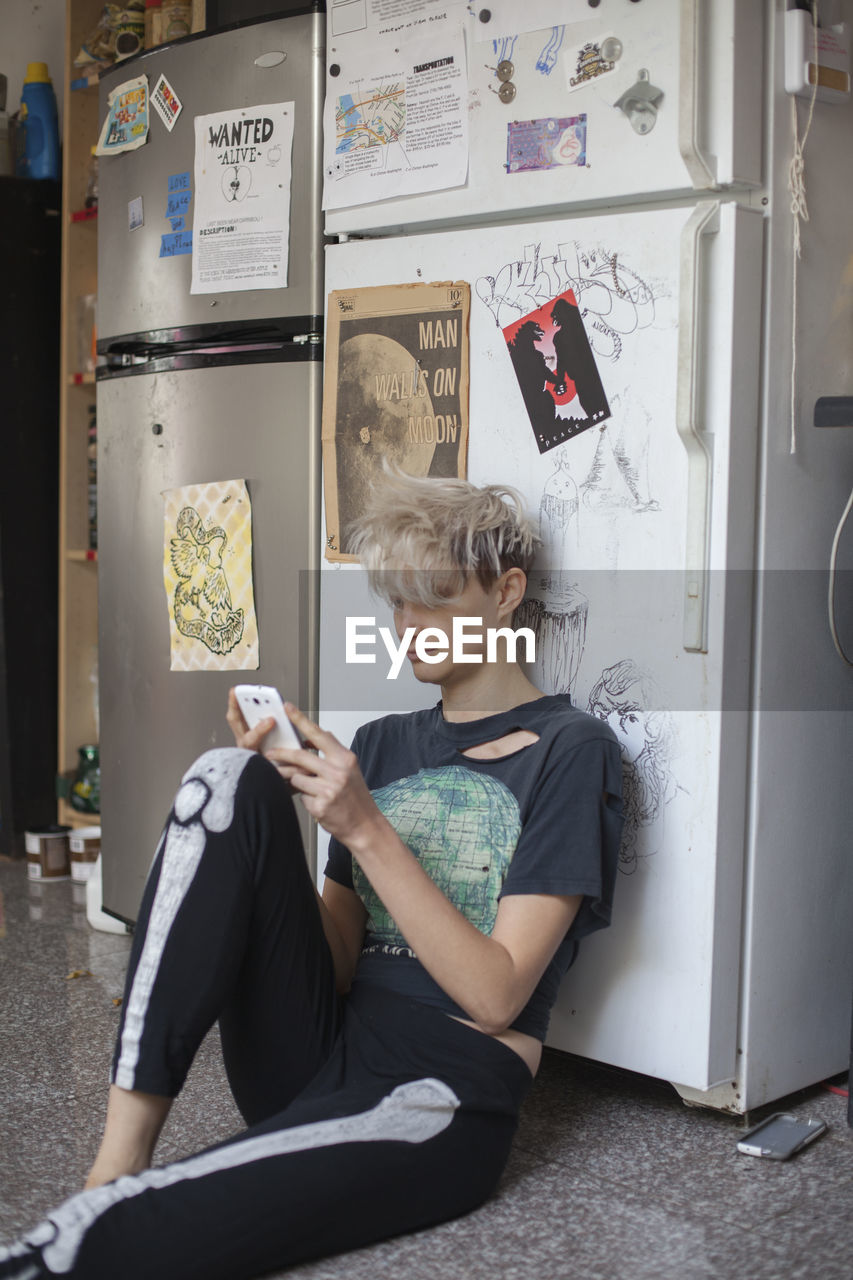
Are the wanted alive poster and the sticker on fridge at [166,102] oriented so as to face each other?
no

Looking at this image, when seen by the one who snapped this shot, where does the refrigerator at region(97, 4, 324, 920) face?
facing the viewer and to the left of the viewer

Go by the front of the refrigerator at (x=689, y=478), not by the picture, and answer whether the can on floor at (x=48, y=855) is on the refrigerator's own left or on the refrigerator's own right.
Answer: on the refrigerator's own right

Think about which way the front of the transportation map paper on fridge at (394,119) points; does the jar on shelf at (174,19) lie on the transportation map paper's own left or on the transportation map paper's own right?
on the transportation map paper's own right

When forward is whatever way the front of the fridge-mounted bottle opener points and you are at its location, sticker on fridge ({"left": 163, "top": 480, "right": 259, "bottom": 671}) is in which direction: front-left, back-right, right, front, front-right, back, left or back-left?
right

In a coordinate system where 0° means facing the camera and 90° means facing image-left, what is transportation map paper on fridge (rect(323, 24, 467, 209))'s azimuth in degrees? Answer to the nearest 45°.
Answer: approximately 45°

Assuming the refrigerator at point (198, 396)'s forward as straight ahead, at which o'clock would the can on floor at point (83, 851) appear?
The can on floor is roughly at 4 o'clock from the refrigerator.

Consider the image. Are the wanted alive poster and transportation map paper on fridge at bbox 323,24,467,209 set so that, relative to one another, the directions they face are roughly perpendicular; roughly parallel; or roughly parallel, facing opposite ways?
roughly parallel

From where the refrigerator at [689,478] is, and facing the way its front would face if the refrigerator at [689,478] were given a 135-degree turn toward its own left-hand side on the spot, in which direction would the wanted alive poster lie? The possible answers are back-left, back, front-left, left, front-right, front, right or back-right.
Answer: back-left

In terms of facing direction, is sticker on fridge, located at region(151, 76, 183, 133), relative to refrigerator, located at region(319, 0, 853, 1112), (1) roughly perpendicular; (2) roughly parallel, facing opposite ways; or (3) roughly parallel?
roughly parallel

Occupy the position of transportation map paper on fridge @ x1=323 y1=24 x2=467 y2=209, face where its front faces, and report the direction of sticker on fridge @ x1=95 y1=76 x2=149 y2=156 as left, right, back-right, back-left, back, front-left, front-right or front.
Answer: right

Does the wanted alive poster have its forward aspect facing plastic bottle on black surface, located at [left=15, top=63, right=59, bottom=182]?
no

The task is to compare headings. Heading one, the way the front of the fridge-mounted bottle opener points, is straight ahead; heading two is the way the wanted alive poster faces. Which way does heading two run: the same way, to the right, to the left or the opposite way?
the same way

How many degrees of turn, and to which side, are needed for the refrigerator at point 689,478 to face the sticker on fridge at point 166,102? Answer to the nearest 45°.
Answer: approximately 90° to its right

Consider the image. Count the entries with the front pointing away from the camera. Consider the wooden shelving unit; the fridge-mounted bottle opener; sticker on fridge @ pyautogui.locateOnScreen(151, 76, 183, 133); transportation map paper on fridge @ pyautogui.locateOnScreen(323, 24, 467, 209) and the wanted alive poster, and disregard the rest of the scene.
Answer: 0

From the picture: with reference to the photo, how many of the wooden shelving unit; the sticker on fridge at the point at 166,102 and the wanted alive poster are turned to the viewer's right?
0
